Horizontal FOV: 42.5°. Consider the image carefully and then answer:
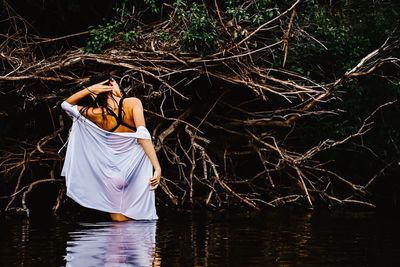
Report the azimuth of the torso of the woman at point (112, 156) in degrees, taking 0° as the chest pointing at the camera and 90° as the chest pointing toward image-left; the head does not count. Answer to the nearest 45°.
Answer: approximately 180°
